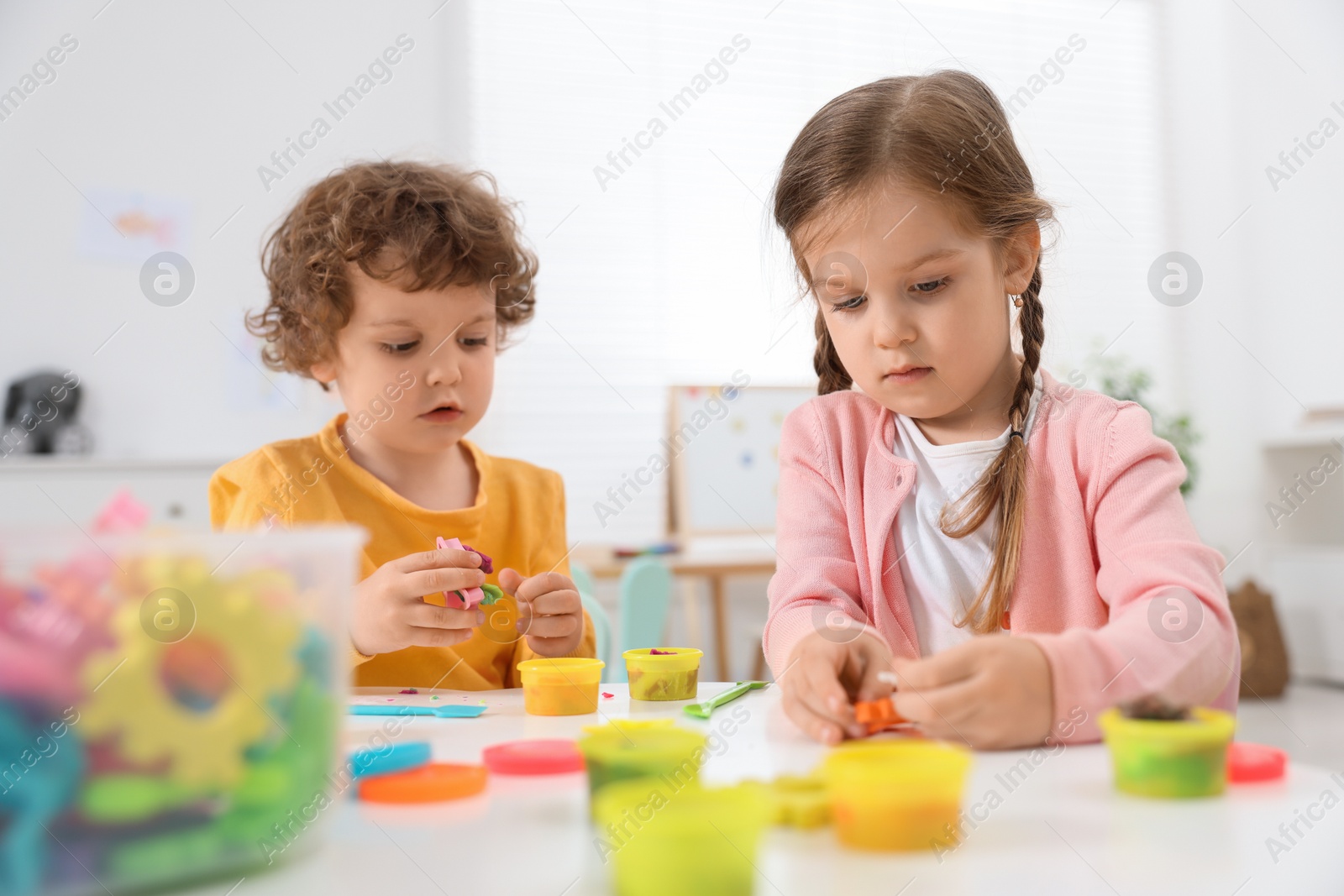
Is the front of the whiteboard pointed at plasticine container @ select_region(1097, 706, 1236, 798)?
yes

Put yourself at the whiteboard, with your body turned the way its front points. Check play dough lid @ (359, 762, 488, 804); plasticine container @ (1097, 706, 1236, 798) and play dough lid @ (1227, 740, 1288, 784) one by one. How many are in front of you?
3

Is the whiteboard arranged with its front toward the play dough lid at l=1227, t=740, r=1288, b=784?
yes

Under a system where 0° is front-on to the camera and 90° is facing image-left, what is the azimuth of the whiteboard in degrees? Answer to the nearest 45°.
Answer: approximately 0°

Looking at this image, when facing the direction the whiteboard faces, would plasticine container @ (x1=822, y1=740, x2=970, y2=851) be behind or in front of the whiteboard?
in front

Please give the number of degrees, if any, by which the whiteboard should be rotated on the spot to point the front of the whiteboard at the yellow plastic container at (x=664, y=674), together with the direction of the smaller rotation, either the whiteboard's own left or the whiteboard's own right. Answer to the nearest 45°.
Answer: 0° — it already faces it

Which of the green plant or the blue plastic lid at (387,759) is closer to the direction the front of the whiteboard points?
the blue plastic lid

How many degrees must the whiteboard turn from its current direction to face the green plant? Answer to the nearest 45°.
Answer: approximately 90° to its left

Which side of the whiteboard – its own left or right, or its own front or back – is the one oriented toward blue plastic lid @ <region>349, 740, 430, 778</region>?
front

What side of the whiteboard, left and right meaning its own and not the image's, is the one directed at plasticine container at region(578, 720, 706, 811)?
front
